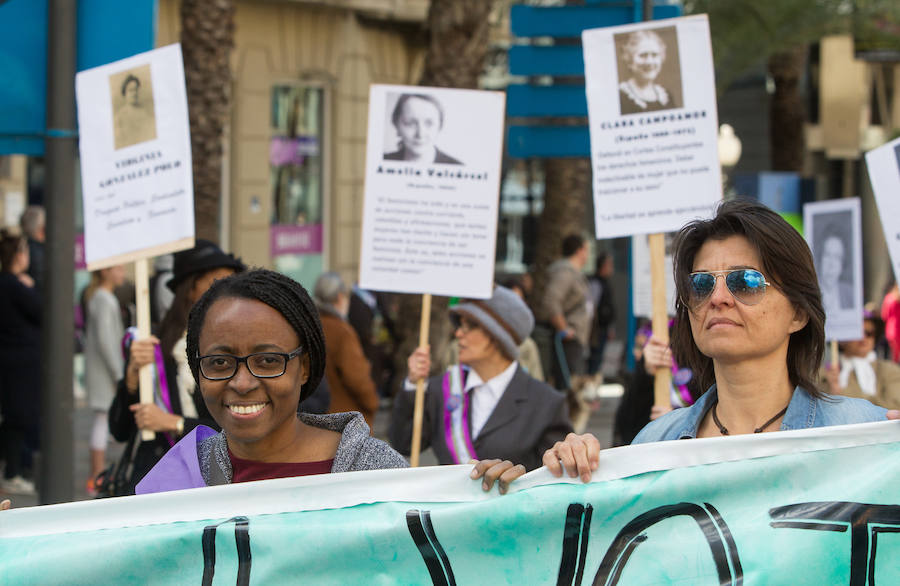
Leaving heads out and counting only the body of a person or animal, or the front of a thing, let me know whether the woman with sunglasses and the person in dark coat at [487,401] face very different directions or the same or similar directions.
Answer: same or similar directions

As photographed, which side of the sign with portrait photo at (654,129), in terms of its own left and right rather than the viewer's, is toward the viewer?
front

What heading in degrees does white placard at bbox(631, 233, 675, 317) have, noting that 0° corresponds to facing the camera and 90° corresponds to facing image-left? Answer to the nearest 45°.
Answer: approximately 0°

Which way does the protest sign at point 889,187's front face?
toward the camera

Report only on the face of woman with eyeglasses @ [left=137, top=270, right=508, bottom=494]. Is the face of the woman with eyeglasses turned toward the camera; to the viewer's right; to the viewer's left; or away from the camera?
toward the camera

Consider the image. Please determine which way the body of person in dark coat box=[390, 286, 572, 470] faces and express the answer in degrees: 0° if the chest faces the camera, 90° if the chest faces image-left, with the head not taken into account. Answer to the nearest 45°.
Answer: approximately 45°

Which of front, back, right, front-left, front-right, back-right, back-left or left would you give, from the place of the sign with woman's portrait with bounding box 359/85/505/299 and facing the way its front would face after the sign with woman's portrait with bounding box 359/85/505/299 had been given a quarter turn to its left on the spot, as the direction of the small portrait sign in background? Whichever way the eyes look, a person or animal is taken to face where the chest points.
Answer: front-left

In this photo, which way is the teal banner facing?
toward the camera

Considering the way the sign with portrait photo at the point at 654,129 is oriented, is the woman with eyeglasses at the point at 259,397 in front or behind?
in front

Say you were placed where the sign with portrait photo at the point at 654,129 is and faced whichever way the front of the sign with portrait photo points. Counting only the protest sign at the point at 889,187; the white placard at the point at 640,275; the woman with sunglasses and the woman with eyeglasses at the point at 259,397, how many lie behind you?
1

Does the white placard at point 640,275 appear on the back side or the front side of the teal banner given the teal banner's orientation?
on the back side

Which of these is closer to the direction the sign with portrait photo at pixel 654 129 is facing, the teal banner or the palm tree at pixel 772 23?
the teal banner

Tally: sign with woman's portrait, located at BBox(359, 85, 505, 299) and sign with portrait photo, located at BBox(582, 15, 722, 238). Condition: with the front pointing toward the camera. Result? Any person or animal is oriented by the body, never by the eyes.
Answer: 2

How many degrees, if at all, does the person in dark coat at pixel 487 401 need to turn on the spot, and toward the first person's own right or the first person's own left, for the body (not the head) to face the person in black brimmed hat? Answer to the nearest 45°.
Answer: approximately 45° to the first person's own right
